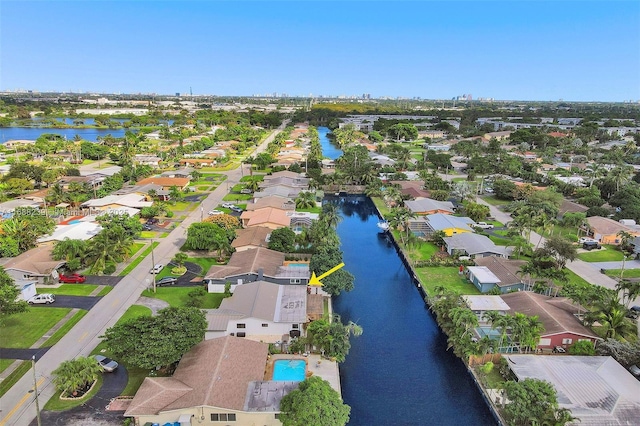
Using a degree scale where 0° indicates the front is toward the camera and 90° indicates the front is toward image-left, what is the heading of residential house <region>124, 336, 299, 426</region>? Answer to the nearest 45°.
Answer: approximately 90°

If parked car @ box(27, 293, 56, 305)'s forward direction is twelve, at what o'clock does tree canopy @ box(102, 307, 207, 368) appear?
The tree canopy is roughly at 7 o'clock from the parked car.

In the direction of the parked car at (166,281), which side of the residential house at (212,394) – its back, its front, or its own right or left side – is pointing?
right

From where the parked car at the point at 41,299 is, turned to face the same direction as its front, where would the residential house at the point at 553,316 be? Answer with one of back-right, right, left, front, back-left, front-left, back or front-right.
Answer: back

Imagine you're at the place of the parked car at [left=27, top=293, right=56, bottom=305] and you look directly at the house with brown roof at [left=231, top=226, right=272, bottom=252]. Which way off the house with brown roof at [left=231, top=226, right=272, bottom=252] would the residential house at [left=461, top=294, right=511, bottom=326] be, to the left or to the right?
right

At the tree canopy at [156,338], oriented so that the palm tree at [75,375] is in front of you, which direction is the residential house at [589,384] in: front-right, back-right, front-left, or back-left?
back-left

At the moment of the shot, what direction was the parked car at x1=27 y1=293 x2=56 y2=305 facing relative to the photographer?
facing away from the viewer and to the left of the viewer

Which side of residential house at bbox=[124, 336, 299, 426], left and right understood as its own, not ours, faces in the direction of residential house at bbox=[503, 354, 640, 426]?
back

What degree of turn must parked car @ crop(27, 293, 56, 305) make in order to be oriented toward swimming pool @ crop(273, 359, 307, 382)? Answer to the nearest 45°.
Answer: approximately 180°

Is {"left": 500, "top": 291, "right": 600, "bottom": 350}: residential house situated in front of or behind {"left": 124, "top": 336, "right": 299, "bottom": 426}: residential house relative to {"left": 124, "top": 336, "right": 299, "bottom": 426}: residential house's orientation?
behind

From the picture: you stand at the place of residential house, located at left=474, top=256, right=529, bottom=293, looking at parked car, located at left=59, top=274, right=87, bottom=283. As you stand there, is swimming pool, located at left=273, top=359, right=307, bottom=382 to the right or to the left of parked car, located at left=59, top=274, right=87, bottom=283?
left

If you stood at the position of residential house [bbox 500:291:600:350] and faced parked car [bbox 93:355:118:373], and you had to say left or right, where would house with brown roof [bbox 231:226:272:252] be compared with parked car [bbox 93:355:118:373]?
right

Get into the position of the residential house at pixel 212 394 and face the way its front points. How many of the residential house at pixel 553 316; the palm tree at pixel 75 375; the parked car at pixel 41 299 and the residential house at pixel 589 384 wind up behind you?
2
